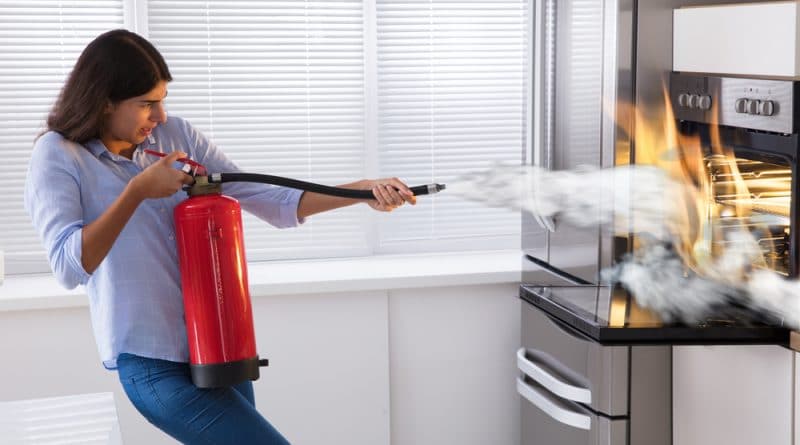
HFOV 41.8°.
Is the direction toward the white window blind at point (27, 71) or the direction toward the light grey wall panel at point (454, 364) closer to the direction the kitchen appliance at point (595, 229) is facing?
the white window blind

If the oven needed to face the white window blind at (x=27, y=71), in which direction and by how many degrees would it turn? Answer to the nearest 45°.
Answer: approximately 45° to its right

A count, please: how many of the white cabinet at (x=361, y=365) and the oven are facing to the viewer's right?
0

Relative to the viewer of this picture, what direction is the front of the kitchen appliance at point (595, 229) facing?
facing the viewer and to the left of the viewer

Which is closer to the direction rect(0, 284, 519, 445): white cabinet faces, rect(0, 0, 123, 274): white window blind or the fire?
the fire

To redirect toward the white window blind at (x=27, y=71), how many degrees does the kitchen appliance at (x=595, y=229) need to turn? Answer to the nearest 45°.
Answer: approximately 45° to its right

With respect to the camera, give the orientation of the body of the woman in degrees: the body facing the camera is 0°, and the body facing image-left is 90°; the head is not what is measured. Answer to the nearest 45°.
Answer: approximately 315°

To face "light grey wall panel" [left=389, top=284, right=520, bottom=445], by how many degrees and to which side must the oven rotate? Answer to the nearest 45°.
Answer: approximately 90° to its right

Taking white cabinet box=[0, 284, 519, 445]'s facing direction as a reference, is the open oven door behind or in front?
in front

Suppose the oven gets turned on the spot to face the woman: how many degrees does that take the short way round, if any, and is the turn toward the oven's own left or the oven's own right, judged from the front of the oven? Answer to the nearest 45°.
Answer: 0° — it already faces them

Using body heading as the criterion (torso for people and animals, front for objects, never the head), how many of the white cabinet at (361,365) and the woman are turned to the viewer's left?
0

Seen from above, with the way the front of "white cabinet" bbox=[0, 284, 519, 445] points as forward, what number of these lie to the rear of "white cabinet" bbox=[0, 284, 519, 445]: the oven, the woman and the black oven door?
0

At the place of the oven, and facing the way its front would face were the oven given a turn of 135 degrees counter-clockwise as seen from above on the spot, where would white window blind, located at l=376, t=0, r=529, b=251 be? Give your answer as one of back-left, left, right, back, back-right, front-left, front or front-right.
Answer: back-left

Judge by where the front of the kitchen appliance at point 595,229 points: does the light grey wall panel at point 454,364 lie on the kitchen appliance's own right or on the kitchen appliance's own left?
on the kitchen appliance's own right

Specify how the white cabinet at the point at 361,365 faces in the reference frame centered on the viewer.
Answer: facing the viewer

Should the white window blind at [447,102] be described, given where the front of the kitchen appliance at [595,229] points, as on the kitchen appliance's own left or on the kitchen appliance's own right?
on the kitchen appliance's own right
